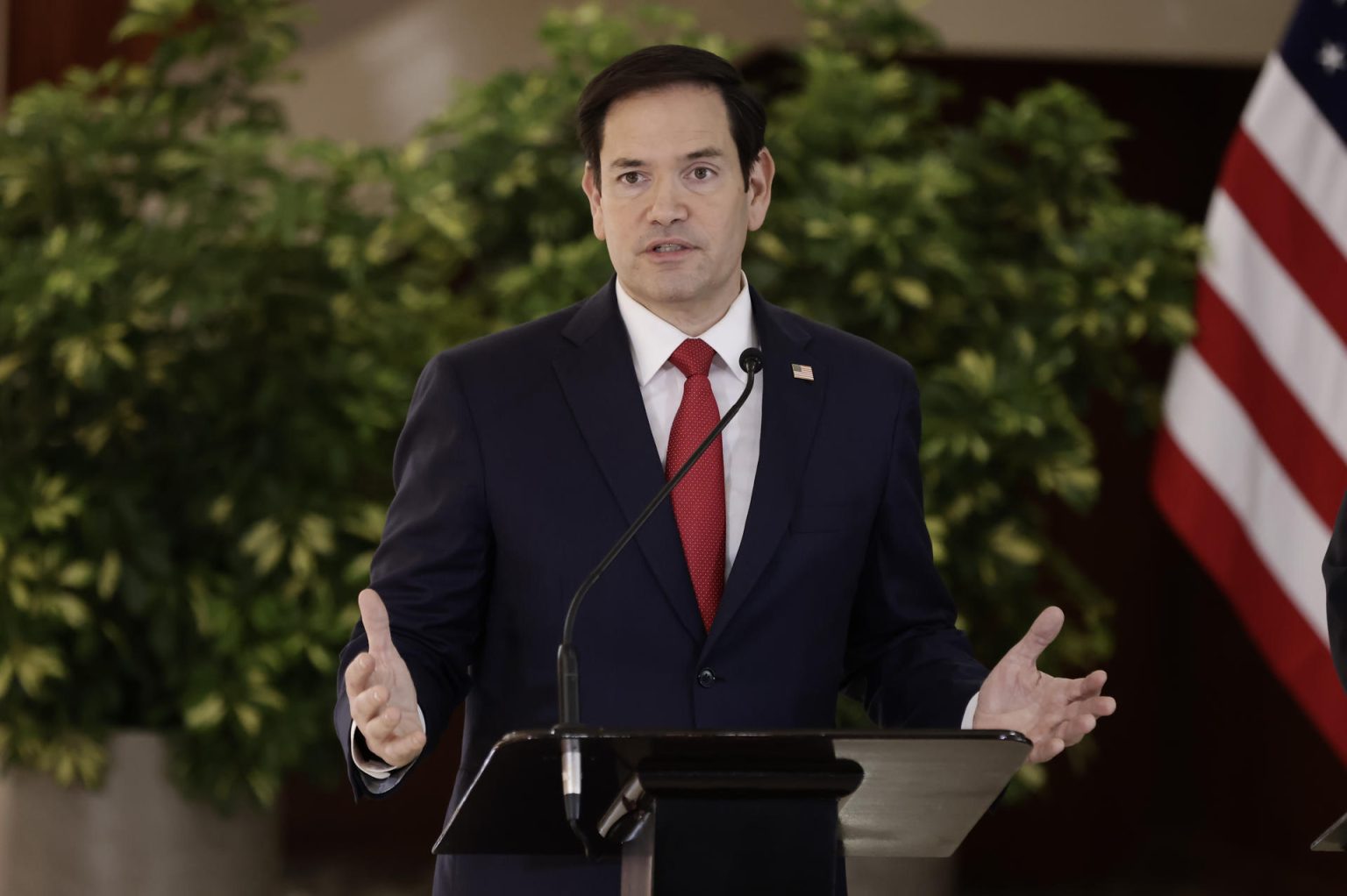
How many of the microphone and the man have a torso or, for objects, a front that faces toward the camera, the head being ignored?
1

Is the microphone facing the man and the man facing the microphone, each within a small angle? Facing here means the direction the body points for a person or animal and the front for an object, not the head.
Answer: yes

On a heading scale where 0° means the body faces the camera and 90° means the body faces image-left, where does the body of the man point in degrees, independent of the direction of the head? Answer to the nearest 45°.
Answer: approximately 0°

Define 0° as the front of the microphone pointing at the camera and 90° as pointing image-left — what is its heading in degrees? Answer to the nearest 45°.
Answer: approximately 180°

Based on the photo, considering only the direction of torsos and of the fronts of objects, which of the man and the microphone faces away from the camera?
the microphone

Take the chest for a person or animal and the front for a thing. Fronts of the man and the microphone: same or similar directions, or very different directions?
very different directions
